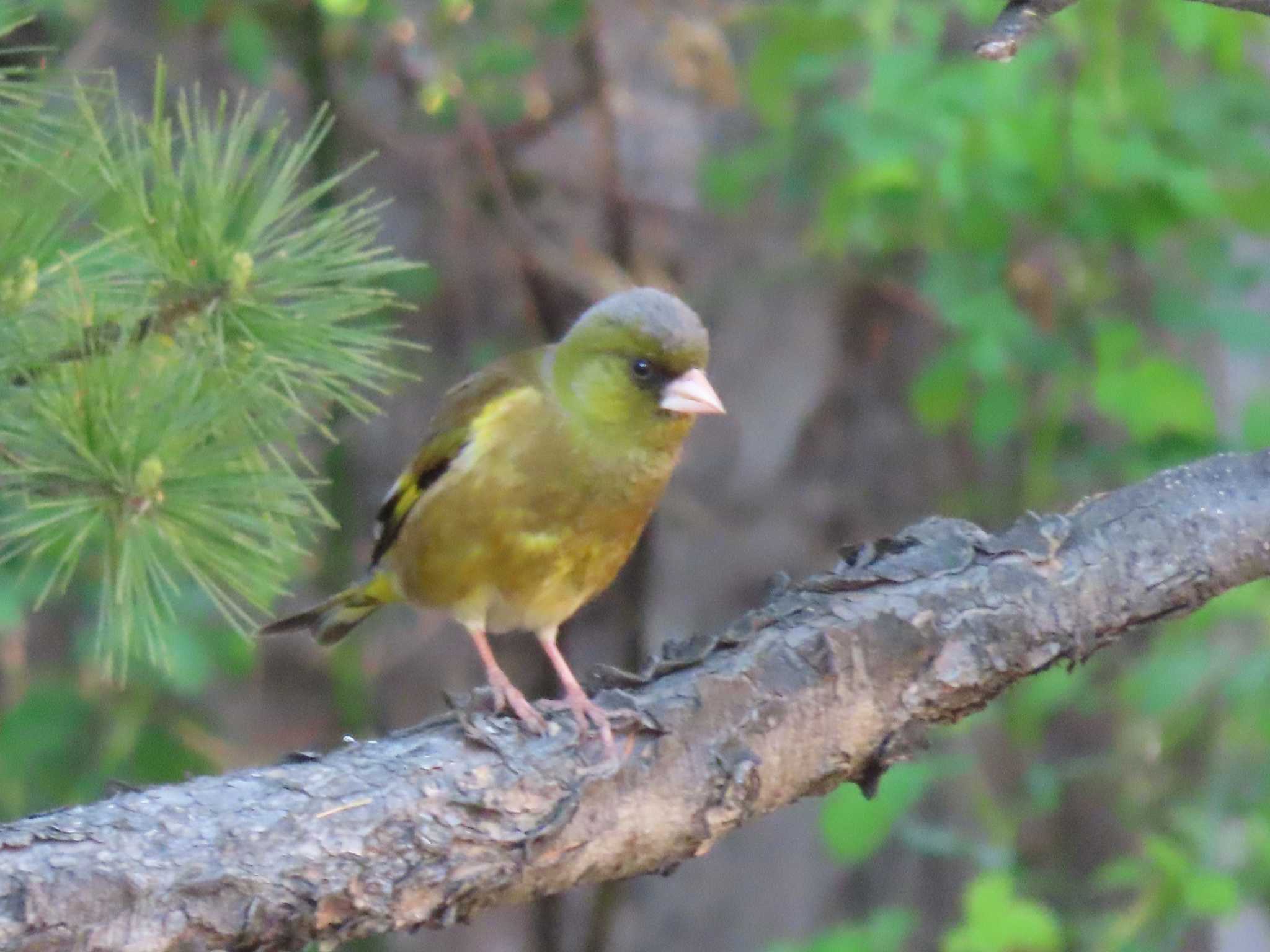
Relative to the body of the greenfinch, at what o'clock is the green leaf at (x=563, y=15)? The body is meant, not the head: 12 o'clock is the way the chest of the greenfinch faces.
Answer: The green leaf is roughly at 8 o'clock from the greenfinch.

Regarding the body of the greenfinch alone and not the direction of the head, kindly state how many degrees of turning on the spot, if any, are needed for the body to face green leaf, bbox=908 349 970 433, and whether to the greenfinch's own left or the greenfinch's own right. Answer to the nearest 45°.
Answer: approximately 90° to the greenfinch's own left

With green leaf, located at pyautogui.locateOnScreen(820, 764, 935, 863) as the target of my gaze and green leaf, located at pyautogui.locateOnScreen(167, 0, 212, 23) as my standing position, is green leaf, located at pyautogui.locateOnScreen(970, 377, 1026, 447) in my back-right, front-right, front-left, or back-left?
front-left

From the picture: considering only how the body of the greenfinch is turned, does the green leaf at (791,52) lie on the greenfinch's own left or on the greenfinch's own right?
on the greenfinch's own left

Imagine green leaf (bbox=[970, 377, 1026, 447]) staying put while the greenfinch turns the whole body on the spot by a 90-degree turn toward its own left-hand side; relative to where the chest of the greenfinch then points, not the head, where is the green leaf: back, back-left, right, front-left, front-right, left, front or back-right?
front

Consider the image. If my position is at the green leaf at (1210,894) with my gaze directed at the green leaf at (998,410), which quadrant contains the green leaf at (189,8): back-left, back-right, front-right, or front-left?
front-left

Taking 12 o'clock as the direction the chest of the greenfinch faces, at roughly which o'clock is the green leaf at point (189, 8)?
The green leaf is roughly at 7 o'clock from the greenfinch.

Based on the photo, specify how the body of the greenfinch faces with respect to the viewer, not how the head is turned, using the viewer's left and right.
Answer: facing the viewer and to the right of the viewer

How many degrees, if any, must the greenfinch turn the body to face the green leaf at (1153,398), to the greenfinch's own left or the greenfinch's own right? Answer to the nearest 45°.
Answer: approximately 90° to the greenfinch's own left

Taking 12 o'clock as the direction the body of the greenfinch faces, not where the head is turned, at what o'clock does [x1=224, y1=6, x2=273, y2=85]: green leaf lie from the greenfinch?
The green leaf is roughly at 7 o'clock from the greenfinch.

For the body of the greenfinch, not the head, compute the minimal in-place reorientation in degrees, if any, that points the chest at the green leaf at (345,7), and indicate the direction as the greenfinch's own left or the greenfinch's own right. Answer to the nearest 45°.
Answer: approximately 135° to the greenfinch's own left
